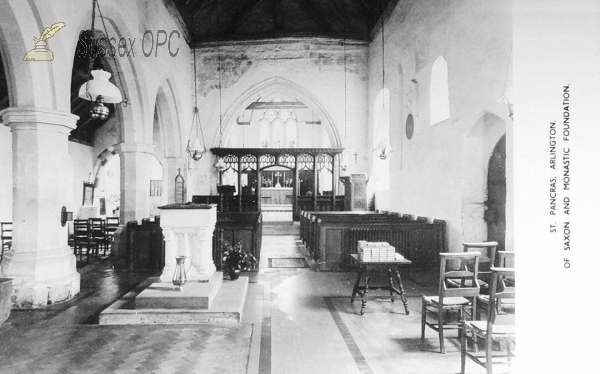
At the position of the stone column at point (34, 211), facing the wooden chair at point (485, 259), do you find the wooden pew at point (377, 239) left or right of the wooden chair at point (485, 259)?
left

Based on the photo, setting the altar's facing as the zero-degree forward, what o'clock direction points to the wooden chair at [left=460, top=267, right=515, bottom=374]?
The wooden chair is roughly at 12 o'clock from the altar.

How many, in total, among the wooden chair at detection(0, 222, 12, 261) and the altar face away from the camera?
1

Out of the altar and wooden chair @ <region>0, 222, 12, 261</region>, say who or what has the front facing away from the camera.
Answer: the wooden chair

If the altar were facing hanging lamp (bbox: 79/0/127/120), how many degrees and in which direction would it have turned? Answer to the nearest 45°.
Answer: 0° — it already faces it

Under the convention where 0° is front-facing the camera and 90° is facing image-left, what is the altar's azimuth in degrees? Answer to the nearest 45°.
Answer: approximately 0°

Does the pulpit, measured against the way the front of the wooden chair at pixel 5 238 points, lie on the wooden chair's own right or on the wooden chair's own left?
on the wooden chair's own right

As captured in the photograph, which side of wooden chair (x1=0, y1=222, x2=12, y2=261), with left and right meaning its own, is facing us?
back

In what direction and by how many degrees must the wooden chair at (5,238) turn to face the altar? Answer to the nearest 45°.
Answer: approximately 45° to its right
